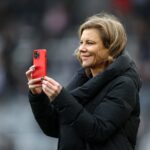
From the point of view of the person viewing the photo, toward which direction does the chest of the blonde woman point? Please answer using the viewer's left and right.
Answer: facing the viewer and to the left of the viewer
